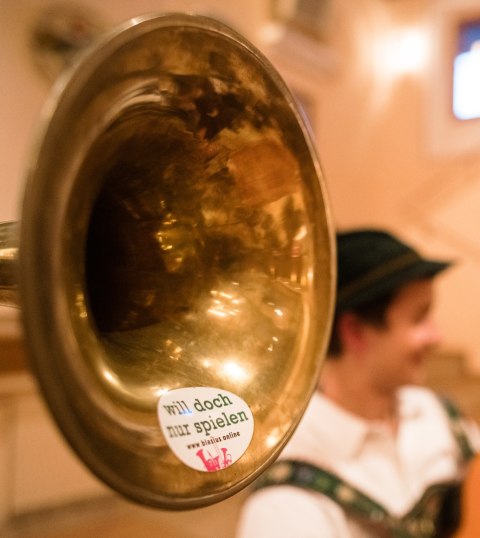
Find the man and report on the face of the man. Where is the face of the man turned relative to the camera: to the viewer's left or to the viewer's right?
to the viewer's right

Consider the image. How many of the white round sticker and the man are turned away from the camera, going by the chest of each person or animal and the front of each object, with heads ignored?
0

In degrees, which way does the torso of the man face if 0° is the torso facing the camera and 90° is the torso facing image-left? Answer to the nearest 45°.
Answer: approximately 315°

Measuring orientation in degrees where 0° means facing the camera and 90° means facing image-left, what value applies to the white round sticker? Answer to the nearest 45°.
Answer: approximately 0°

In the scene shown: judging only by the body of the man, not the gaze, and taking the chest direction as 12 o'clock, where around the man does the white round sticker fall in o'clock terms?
The white round sticker is roughly at 2 o'clock from the man.

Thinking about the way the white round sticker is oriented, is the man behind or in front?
behind
